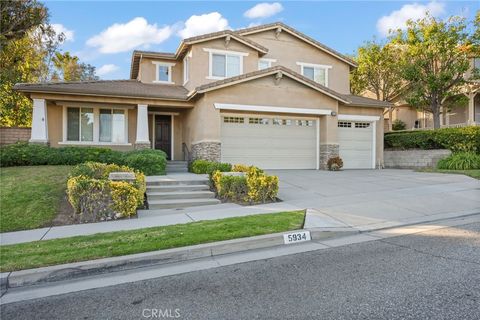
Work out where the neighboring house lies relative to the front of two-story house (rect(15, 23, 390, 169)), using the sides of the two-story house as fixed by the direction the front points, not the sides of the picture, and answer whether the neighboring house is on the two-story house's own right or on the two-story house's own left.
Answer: on the two-story house's own left

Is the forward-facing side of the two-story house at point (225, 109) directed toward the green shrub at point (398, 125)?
no

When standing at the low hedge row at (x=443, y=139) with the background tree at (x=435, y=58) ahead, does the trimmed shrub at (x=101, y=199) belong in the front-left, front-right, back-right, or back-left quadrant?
back-left

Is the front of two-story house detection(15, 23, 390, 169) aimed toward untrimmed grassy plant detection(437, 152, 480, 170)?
no

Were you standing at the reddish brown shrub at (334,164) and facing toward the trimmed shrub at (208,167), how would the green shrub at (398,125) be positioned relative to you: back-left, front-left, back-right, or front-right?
back-right

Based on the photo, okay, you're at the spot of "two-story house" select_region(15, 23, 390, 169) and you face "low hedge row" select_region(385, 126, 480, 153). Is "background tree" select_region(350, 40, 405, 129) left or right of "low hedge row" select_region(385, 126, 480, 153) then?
left

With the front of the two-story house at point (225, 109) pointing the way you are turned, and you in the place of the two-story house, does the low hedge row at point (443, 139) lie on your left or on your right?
on your left

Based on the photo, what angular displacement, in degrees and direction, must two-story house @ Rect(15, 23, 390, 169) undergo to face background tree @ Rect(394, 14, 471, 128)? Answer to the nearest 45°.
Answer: approximately 90° to its left

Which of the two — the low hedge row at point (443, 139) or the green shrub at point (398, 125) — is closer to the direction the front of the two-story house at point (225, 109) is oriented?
the low hedge row

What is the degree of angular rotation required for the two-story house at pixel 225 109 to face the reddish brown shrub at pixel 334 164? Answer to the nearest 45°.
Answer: approximately 90° to its left

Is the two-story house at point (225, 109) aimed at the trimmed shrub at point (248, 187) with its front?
yes

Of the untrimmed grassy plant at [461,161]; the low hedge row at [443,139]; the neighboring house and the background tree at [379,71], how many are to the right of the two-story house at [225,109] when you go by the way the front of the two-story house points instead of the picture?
0

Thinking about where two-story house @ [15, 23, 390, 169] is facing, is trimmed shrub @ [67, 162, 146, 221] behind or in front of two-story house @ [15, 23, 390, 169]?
in front

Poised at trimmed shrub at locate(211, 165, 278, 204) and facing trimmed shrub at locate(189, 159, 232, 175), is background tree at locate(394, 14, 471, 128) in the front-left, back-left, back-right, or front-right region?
front-right

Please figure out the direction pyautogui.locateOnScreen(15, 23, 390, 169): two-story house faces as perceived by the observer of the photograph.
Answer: facing the viewer

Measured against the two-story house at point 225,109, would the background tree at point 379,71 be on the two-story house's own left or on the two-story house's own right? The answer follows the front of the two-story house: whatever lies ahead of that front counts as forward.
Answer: on the two-story house's own left

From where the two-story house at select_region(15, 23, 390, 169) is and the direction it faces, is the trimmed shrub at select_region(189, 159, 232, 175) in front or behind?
in front
